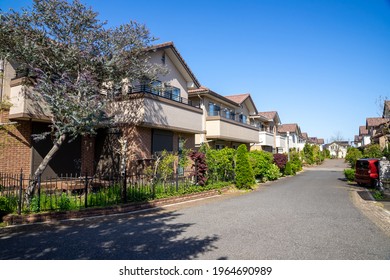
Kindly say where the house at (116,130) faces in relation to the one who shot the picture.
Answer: facing the viewer and to the right of the viewer

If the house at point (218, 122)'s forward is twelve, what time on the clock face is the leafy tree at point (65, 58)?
The leafy tree is roughly at 2 o'clock from the house.

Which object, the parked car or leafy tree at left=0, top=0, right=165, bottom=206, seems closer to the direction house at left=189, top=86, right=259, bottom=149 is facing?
the parked car

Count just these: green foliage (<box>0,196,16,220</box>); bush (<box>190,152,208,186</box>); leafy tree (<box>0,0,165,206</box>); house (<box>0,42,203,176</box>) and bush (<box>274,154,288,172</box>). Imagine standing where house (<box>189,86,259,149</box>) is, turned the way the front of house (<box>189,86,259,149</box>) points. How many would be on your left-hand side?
1

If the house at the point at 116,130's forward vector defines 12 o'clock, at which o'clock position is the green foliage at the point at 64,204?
The green foliage is roughly at 2 o'clock from the house.

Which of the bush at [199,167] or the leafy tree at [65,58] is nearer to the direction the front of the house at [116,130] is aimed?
the bush

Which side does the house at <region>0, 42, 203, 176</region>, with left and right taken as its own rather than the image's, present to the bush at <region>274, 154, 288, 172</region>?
left

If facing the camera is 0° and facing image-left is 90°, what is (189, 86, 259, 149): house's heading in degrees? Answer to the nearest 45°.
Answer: approximately 315°

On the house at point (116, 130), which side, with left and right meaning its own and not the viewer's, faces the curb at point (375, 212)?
front

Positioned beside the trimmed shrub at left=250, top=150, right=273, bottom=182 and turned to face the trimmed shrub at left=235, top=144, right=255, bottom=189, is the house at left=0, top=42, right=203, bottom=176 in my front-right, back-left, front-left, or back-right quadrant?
front-right

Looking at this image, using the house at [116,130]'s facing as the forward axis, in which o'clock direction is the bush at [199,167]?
The bush is roughly at 11 o'clock from the house.

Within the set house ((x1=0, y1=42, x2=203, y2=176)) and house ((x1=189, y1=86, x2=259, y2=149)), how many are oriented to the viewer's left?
0

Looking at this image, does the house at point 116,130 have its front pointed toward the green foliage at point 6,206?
no

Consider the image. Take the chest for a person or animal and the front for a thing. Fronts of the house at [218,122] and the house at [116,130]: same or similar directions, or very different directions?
same or similar directions

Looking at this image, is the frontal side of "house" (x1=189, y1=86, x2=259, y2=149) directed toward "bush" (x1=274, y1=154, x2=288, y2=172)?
no
